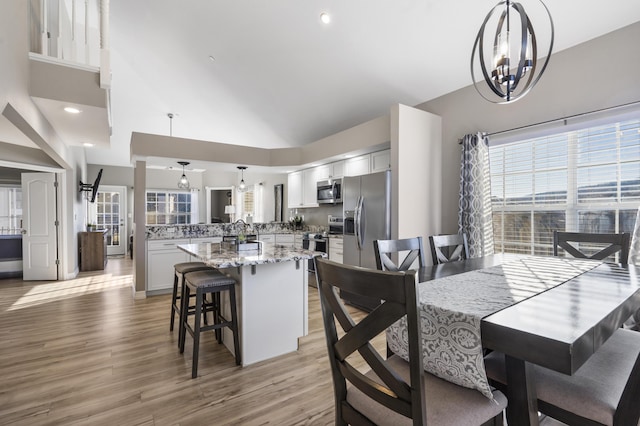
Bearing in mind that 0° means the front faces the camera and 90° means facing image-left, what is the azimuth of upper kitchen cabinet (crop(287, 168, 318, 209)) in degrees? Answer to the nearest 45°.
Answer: approximately 45°

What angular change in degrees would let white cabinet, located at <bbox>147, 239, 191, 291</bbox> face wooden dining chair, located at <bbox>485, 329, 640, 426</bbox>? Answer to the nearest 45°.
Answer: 0° — it already faces it

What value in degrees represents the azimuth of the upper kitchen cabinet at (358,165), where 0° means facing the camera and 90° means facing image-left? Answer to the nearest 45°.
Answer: approximately 45°

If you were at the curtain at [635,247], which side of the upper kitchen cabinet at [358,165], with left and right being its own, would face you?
left

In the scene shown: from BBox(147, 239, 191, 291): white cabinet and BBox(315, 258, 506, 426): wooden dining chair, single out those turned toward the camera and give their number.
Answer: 1

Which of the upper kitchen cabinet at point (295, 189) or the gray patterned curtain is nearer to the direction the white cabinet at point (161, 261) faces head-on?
the gray patterned curtain

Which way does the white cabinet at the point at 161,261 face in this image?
toward the camera

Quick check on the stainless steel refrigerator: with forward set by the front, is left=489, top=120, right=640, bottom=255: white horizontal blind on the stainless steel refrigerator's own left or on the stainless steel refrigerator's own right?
on the stainless steel refrigerator's own left

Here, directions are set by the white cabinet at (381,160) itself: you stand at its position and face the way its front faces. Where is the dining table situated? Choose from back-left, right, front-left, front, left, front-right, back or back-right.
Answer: front-left

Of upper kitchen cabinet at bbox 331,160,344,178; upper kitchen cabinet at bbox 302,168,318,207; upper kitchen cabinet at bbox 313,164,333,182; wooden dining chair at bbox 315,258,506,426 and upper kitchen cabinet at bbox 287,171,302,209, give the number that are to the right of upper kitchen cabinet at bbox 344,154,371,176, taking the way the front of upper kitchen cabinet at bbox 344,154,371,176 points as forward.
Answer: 4

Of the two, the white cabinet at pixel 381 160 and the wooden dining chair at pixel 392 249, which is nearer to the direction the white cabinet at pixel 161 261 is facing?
the wooden dining chair

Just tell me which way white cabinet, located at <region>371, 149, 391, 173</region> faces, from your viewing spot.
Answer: facing the viewer and to the left of the viewer
